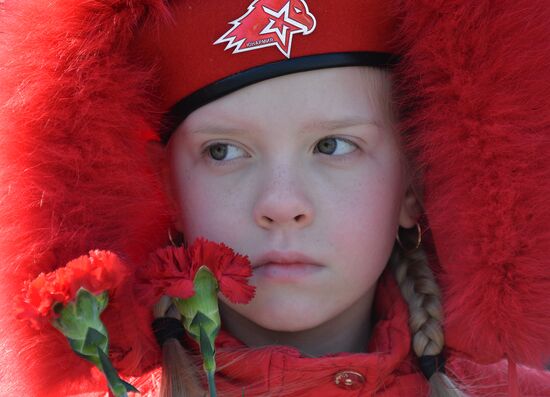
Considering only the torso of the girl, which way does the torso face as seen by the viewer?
toward the camera

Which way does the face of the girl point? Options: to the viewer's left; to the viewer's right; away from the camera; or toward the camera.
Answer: toward the camera
